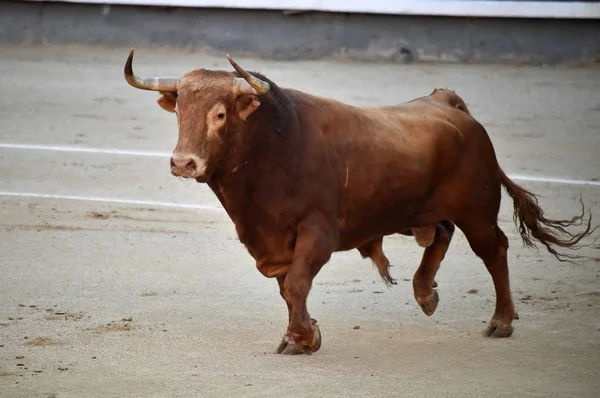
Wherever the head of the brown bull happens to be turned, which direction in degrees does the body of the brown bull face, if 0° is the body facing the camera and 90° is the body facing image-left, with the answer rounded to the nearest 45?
approximately 45°
